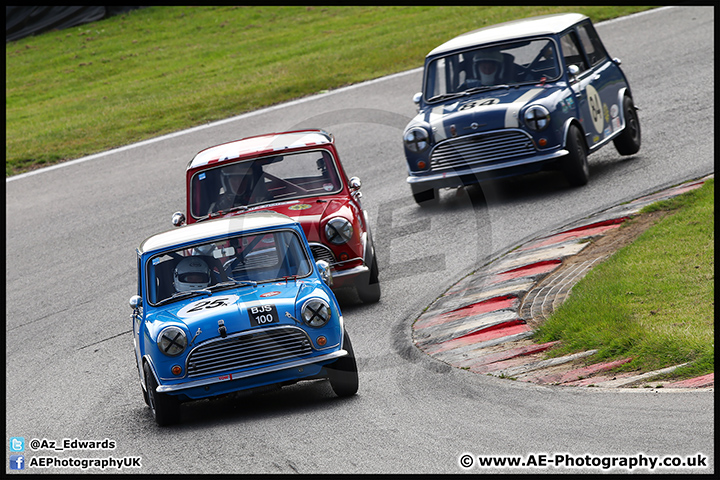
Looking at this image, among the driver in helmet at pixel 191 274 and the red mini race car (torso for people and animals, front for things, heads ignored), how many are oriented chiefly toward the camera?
2

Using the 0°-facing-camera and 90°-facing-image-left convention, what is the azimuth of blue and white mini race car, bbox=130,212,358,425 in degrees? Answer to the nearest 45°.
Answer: approximately 0°

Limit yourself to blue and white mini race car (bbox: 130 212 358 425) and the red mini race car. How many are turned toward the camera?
2

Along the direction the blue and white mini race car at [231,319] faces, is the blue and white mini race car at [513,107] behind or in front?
behind

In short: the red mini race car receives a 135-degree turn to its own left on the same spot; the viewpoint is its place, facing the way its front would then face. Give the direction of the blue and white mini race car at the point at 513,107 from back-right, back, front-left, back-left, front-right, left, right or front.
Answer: front

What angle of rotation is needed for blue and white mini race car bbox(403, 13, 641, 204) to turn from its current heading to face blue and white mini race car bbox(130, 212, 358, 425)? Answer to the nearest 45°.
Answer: approximately 45° to its left

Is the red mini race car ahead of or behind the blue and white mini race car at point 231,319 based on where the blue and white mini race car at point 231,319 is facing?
behind

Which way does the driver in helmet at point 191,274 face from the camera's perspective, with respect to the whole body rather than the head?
toward the camera

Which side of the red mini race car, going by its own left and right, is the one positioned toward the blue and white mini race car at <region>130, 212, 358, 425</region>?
front

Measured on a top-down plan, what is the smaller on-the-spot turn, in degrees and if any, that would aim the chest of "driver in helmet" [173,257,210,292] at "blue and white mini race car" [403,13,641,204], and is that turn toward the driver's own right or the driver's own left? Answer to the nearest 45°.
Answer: approximately 135° to the driver's own left
